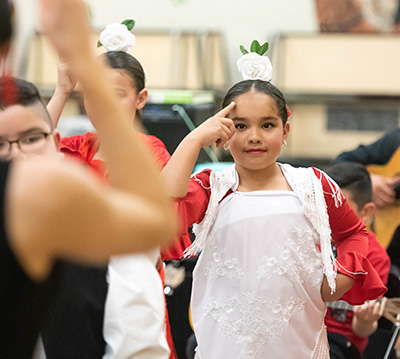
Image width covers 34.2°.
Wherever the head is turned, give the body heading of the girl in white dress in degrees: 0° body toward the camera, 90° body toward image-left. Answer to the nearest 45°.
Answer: approximately 0°
